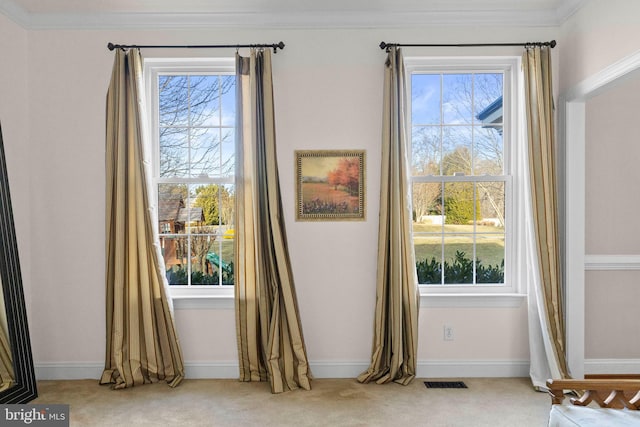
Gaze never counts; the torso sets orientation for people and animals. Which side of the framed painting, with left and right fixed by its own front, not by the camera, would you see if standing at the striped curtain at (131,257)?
right

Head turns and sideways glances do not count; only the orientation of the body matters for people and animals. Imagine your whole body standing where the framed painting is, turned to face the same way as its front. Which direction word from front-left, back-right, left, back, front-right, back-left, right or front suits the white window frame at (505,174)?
left

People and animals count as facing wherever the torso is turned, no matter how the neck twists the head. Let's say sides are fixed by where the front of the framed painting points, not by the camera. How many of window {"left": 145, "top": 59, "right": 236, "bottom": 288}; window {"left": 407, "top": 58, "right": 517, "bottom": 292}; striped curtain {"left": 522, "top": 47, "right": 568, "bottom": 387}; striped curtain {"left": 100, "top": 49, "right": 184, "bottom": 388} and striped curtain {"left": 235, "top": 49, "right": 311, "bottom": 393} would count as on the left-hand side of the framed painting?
2

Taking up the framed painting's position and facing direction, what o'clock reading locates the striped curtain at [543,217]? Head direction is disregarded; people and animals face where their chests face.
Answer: The striped curtain is roughly at 9 o'clock from the framed painting.

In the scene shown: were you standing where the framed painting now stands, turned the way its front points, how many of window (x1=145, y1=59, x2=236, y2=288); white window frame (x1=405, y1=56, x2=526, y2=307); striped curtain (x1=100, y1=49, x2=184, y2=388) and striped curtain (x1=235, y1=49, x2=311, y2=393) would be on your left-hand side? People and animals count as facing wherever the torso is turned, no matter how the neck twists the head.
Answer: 1

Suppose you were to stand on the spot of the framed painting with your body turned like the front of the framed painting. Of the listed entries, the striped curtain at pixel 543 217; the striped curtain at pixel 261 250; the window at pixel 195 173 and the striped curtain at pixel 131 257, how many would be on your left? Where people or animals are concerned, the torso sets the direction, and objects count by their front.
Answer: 1

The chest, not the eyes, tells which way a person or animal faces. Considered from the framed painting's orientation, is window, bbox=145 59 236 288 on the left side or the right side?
on its right

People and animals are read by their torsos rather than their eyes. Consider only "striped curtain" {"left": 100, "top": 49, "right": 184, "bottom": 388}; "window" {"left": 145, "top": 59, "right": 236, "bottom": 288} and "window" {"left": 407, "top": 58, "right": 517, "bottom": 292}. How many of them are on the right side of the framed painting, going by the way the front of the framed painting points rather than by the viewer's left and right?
2

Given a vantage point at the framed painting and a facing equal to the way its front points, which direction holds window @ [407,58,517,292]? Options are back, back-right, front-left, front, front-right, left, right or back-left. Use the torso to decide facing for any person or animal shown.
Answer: left

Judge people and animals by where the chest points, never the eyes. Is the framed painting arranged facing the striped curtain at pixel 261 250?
no

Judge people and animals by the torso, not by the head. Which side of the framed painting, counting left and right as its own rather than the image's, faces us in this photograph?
front
